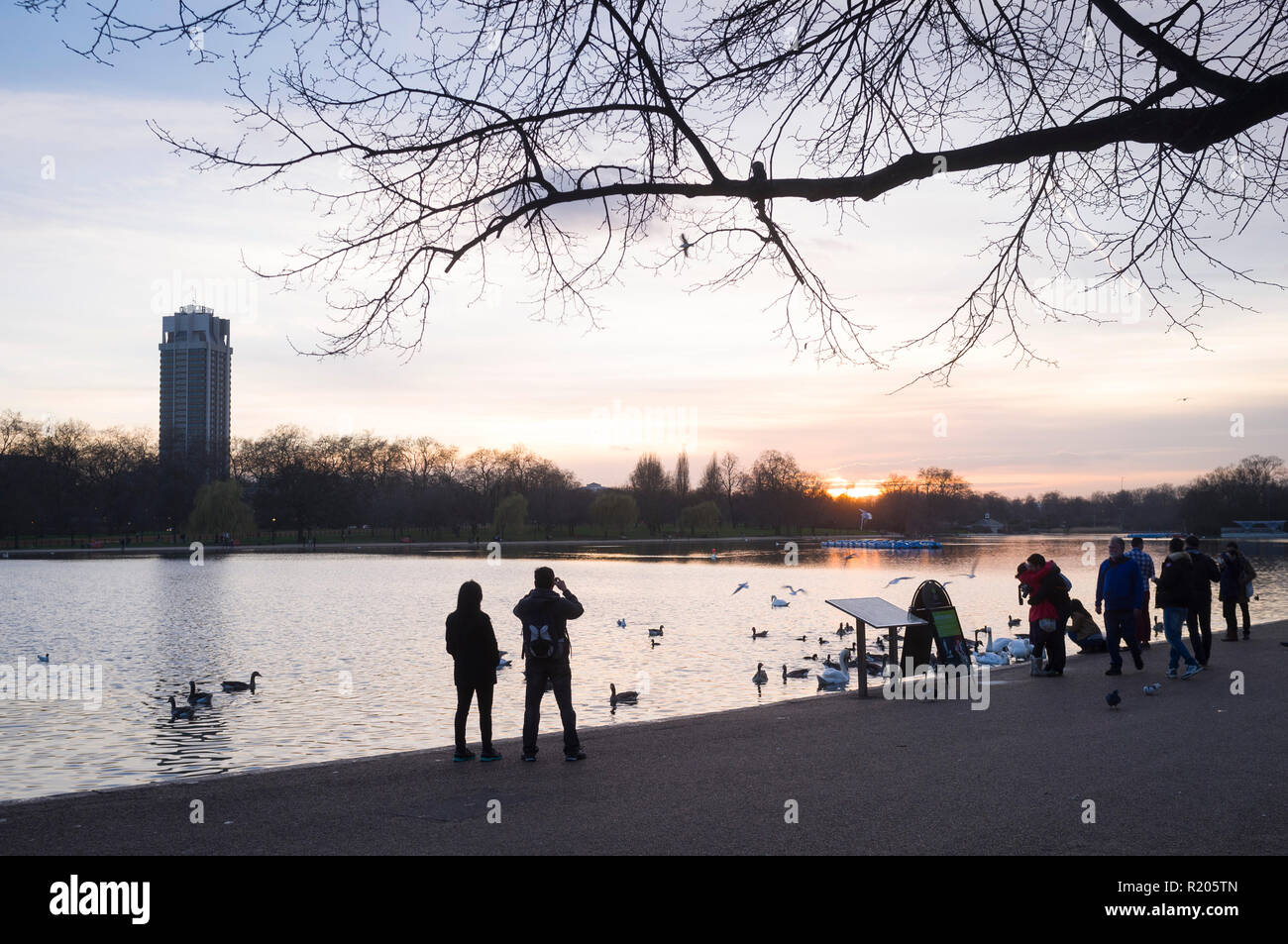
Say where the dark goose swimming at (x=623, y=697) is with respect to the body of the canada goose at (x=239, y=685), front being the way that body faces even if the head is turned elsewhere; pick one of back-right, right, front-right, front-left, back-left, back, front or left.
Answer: front-right

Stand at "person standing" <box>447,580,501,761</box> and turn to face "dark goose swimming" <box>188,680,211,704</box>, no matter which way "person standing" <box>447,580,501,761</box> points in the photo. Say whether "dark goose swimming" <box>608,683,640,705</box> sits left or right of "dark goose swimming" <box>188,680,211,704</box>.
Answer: right

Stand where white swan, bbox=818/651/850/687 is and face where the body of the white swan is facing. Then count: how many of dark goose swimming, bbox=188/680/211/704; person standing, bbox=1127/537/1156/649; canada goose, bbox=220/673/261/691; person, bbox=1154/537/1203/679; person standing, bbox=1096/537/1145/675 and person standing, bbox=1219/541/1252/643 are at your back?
2

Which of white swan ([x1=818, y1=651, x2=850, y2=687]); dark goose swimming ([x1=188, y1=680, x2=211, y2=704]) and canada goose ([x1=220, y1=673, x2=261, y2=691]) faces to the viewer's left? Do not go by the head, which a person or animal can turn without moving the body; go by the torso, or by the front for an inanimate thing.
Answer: the dark goose swimming

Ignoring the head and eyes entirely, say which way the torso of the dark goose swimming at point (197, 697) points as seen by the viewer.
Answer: to the viewer's left

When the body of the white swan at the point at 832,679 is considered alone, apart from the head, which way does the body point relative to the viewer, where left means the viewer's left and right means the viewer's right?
facing to the right of the viewer

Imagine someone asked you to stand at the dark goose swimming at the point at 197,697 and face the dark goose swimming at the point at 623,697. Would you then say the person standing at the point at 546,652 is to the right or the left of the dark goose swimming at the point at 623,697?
right

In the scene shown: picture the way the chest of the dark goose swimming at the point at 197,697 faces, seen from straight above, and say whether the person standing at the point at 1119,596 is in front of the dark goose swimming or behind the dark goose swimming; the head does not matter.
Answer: behind

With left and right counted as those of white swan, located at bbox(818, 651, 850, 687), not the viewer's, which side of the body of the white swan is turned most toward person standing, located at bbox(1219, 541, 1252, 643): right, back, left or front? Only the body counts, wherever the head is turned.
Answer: front

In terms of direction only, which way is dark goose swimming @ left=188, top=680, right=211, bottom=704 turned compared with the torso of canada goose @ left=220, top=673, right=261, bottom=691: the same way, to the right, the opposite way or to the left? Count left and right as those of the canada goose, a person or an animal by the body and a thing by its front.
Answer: the opposite way

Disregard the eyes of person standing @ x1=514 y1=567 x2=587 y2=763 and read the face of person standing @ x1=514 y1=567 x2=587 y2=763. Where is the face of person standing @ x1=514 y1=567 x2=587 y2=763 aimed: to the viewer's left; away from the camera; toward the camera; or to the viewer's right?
away from the camera

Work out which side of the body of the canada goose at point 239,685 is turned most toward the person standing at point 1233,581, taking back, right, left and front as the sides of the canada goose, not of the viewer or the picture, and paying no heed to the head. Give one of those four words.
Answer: front

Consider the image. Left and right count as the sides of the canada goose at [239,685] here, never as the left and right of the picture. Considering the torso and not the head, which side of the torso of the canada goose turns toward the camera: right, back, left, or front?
right

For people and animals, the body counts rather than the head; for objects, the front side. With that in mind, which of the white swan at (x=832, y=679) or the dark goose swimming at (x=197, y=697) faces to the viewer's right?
the white swan

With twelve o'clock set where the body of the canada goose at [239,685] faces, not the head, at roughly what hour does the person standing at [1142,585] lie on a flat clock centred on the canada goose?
The person standing is roughly at 1 o'clock from the canada goose.

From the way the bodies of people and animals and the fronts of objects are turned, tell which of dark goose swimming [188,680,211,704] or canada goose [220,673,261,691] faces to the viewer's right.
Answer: the canada goose

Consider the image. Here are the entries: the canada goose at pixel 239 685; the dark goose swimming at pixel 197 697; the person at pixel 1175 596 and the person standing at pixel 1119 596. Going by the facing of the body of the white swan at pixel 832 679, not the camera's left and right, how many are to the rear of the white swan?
2
